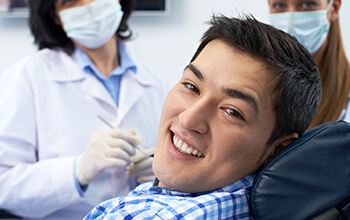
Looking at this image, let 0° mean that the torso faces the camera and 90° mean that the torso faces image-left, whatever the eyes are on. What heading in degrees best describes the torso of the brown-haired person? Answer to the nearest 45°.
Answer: approximately 45°

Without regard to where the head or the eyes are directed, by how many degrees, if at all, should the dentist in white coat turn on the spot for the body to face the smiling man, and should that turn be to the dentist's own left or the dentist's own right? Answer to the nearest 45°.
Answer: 0° — they already face them

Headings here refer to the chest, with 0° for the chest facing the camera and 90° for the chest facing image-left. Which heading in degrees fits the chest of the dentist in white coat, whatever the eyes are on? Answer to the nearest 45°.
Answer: approximately 315°
